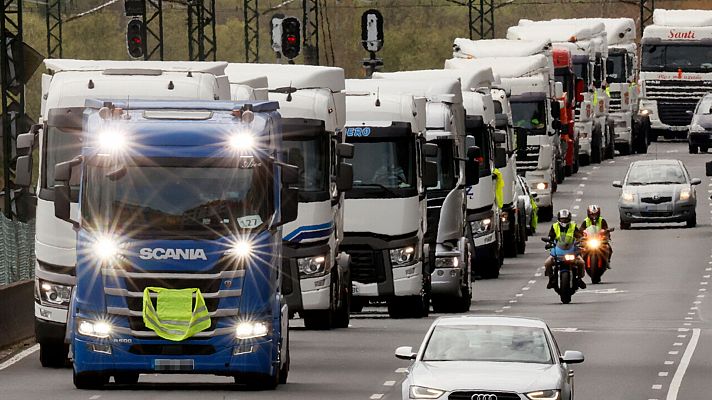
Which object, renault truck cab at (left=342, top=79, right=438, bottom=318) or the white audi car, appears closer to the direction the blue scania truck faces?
the white audi car

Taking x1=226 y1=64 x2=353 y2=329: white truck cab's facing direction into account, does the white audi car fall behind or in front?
in front

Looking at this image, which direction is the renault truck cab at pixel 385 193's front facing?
toward the camera

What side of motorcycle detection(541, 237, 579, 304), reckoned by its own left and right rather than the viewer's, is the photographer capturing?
front

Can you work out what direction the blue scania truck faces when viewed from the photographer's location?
facing the viewer

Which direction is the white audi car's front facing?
toward the camera
